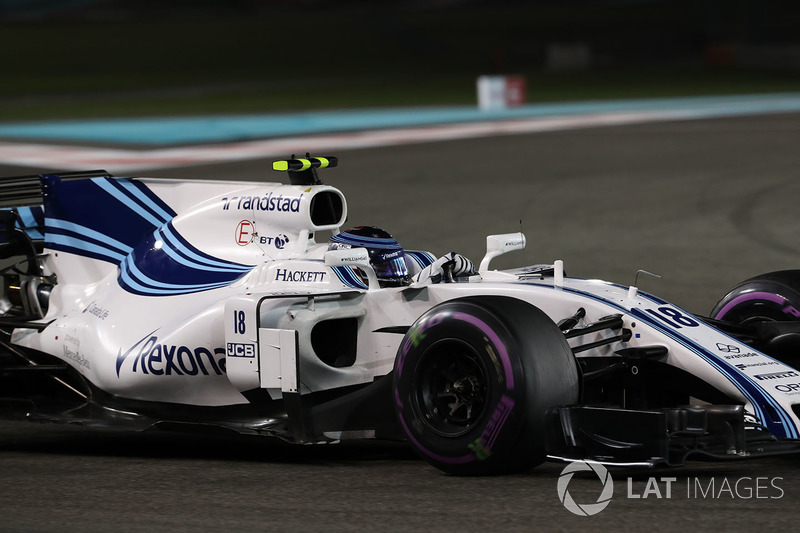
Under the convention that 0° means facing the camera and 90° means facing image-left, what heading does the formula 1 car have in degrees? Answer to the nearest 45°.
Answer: approximately 315°
